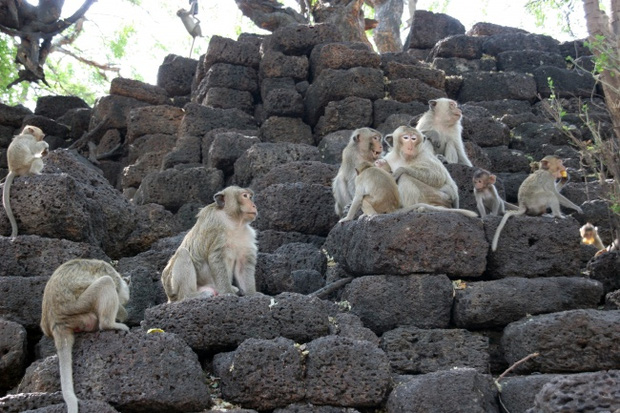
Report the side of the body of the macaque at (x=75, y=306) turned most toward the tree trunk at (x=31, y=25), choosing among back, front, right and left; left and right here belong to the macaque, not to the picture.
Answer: left

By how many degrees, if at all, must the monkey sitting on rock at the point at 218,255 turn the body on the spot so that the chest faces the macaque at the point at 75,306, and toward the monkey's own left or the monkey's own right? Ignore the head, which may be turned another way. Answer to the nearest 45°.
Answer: approximately 90° to the monkey's own right

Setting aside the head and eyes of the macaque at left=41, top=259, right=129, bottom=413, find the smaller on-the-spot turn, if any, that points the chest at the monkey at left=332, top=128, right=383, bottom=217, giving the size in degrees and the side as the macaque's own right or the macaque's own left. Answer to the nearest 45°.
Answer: approximately 45° to the macaque's own left

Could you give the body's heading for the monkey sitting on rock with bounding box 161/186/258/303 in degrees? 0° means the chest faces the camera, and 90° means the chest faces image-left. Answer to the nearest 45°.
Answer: approximately 315°

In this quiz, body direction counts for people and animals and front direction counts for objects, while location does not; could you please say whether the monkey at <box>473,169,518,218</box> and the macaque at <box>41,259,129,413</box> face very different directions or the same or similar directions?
very different directions

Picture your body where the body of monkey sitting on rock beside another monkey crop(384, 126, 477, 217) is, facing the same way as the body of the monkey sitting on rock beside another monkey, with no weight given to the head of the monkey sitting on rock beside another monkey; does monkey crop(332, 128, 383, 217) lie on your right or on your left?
on your right

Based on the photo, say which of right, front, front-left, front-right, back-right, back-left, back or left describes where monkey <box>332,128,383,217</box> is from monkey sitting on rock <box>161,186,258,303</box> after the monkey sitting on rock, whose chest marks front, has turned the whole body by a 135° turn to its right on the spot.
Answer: back-right

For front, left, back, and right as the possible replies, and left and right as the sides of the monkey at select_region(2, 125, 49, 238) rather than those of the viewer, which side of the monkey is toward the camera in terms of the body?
right
